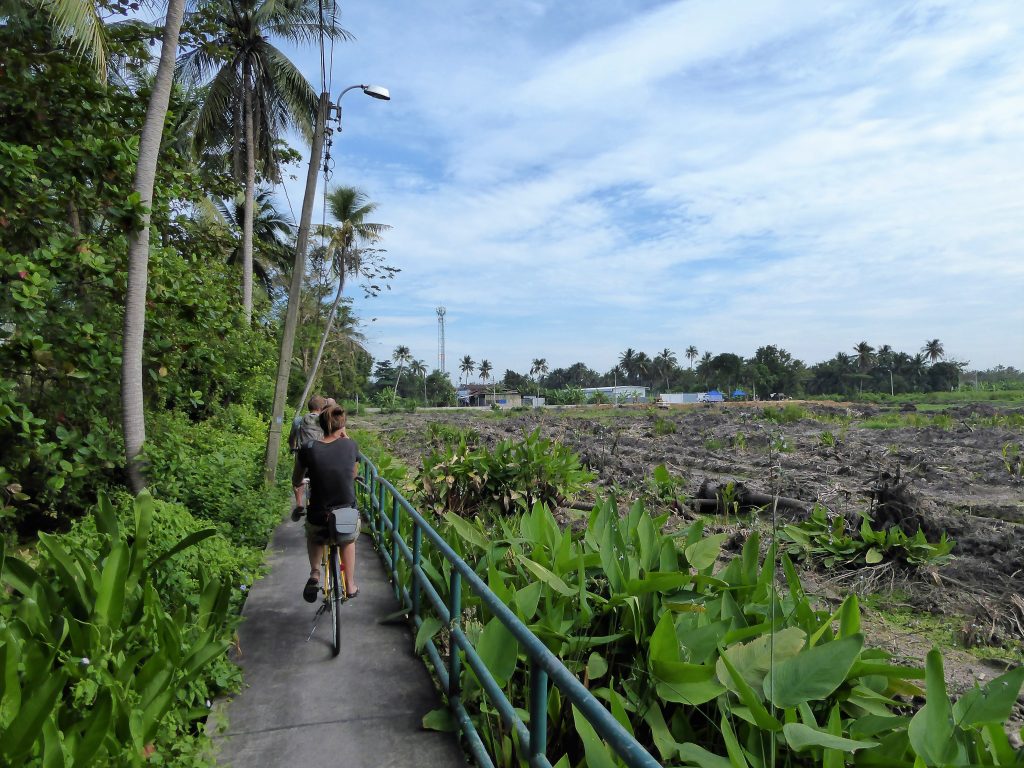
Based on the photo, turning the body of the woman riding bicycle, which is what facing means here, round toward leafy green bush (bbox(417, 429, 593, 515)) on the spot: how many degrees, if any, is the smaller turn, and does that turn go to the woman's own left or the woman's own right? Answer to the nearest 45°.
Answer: approximately 45° to the woman's own right

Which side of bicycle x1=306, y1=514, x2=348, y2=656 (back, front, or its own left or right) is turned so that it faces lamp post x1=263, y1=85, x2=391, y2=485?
front

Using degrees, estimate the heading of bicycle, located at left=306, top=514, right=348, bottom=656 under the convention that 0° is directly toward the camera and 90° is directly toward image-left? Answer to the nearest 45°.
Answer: approximately 180°

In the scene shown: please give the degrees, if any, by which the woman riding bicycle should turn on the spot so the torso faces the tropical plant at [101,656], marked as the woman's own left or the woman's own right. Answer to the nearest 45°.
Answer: approximately 135° to the woman's own left

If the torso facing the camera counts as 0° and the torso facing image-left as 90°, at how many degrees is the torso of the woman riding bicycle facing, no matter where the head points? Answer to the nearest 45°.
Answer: approximately 180°

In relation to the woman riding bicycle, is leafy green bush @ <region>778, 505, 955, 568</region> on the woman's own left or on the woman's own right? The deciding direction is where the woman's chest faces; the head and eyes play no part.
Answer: on the woman's own right

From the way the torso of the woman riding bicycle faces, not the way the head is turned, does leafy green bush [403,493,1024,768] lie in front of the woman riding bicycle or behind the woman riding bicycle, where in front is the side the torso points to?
behind

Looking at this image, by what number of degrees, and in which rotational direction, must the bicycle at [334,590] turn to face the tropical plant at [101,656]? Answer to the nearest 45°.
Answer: approximately 135° to its left
